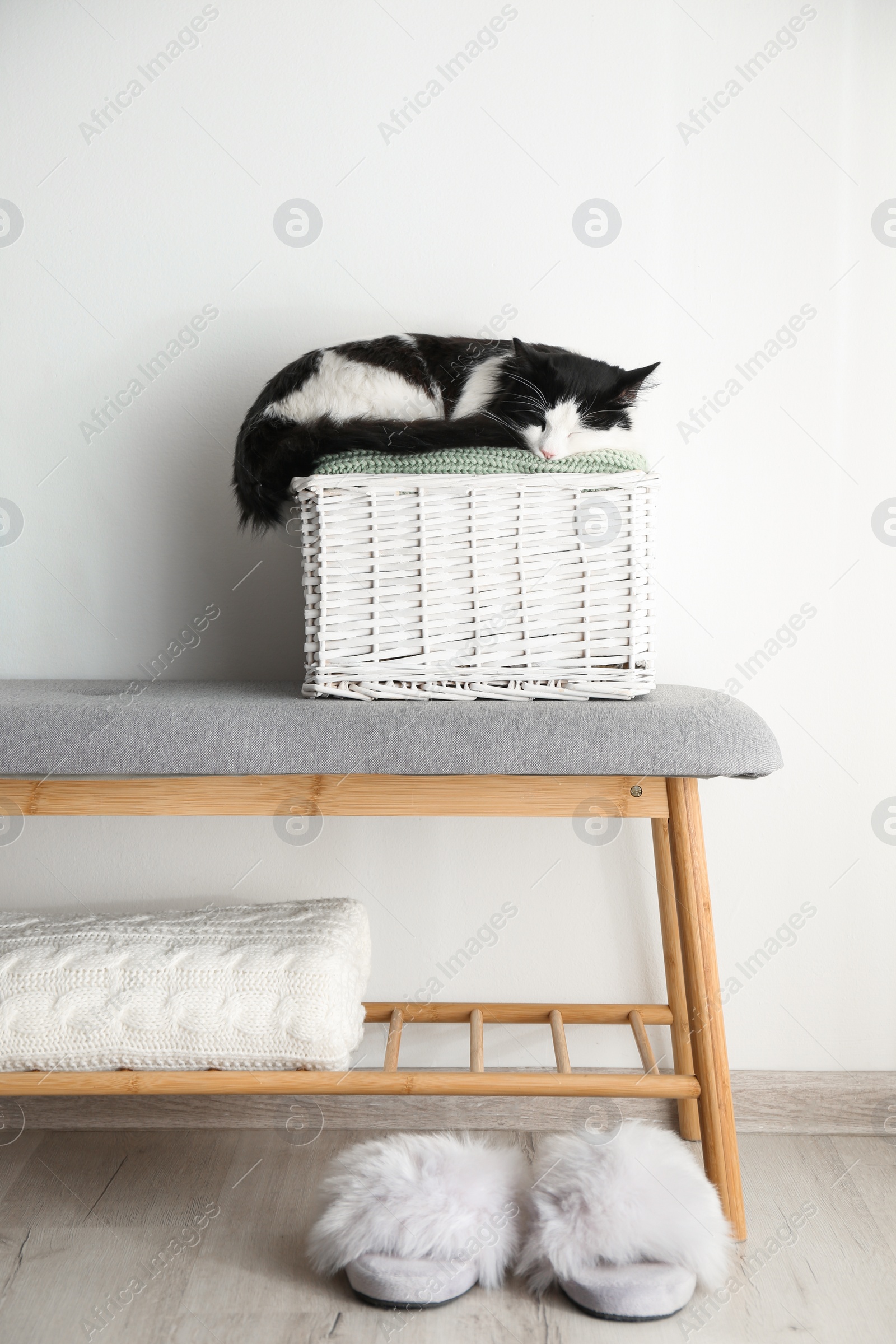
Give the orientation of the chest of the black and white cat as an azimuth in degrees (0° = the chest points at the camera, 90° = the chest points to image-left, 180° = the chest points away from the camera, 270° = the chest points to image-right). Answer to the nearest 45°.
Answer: approximately 270°
